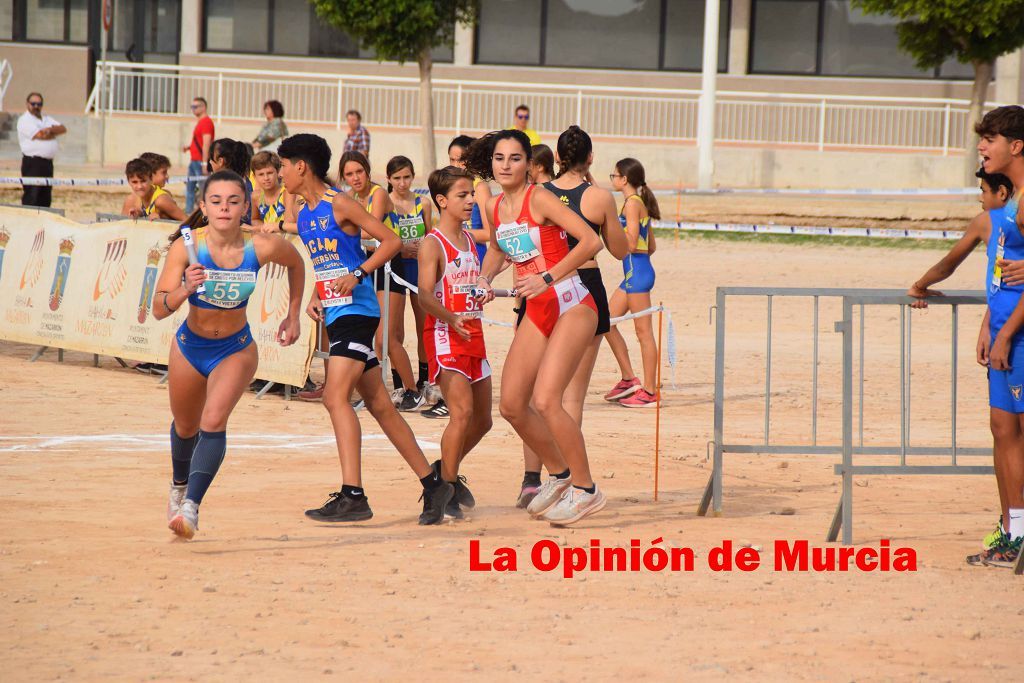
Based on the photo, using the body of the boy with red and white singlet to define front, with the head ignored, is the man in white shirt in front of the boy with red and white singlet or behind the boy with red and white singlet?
behind

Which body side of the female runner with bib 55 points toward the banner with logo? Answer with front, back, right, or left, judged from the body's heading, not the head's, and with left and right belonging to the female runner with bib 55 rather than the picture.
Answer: back

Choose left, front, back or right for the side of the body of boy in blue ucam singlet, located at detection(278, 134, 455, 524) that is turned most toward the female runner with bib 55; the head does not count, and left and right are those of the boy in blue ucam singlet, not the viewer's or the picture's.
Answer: front

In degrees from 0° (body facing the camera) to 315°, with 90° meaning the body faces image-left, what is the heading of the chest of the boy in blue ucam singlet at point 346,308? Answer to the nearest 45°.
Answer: approximately 45°

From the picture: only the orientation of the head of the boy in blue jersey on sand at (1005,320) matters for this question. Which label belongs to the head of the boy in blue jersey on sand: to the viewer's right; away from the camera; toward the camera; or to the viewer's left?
to the viewer's left

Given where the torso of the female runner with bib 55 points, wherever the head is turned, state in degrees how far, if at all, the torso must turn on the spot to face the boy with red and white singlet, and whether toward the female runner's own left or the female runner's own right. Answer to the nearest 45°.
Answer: approximately 135° to the female runner's own left

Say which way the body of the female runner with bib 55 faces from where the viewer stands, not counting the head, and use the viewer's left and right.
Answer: facing the viewer

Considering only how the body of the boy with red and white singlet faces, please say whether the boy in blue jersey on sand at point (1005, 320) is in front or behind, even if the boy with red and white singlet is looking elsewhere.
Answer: in front

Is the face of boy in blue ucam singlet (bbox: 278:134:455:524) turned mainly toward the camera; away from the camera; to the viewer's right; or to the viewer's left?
to the viewer's left

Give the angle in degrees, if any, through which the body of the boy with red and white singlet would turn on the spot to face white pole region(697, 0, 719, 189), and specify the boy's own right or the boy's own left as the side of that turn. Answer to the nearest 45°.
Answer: approximately 135° to the boy's own left

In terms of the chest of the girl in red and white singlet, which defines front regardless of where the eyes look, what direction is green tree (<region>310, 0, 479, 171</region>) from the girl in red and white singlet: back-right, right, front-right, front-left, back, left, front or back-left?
back-right

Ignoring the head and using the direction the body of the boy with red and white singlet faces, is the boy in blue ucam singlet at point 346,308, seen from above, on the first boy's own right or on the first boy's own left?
on the first boy's own right

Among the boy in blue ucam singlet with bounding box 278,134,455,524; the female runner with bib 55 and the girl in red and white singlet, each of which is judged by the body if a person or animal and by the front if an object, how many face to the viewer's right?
0
